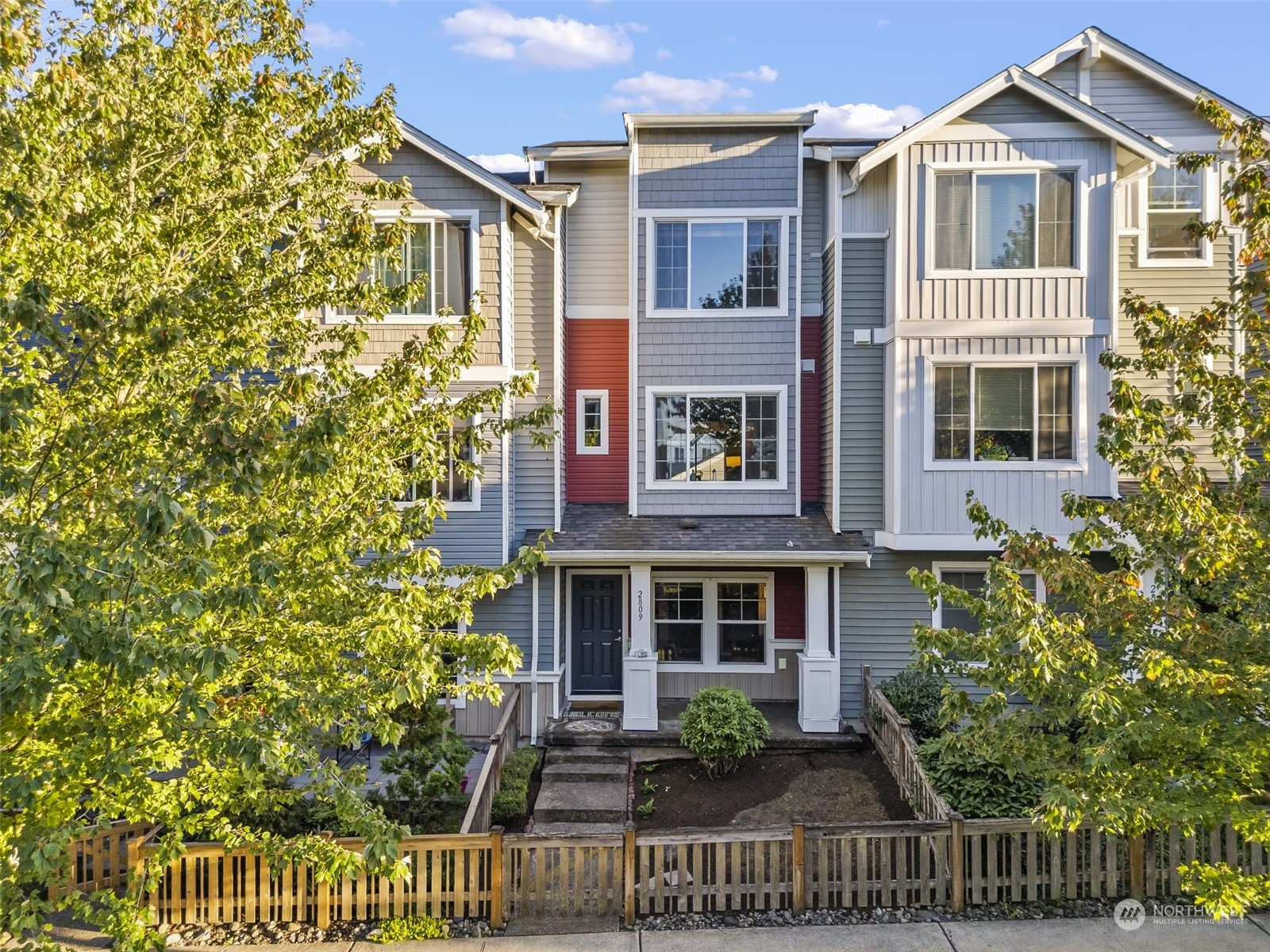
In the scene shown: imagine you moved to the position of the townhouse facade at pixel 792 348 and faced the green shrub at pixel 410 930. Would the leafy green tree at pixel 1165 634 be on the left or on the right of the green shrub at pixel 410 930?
left

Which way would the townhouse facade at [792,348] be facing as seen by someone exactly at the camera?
facing the viewer

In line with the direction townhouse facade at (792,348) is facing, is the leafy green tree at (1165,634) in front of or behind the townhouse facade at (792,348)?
in front

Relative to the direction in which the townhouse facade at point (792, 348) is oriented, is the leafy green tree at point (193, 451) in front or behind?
in front

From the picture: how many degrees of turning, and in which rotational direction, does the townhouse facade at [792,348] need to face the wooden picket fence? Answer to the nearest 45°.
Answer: approximately 45° to its right
